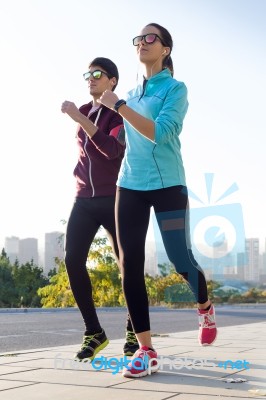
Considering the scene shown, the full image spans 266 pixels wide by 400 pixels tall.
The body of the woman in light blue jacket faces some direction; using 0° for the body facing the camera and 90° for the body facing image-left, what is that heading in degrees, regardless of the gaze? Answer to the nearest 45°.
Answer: approximately 45°

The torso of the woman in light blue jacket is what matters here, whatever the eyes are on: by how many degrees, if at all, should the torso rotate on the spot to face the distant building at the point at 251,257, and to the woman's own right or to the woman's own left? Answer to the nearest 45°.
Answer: approximately 180°

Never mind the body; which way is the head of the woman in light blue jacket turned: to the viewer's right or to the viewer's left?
to the viewer's left
